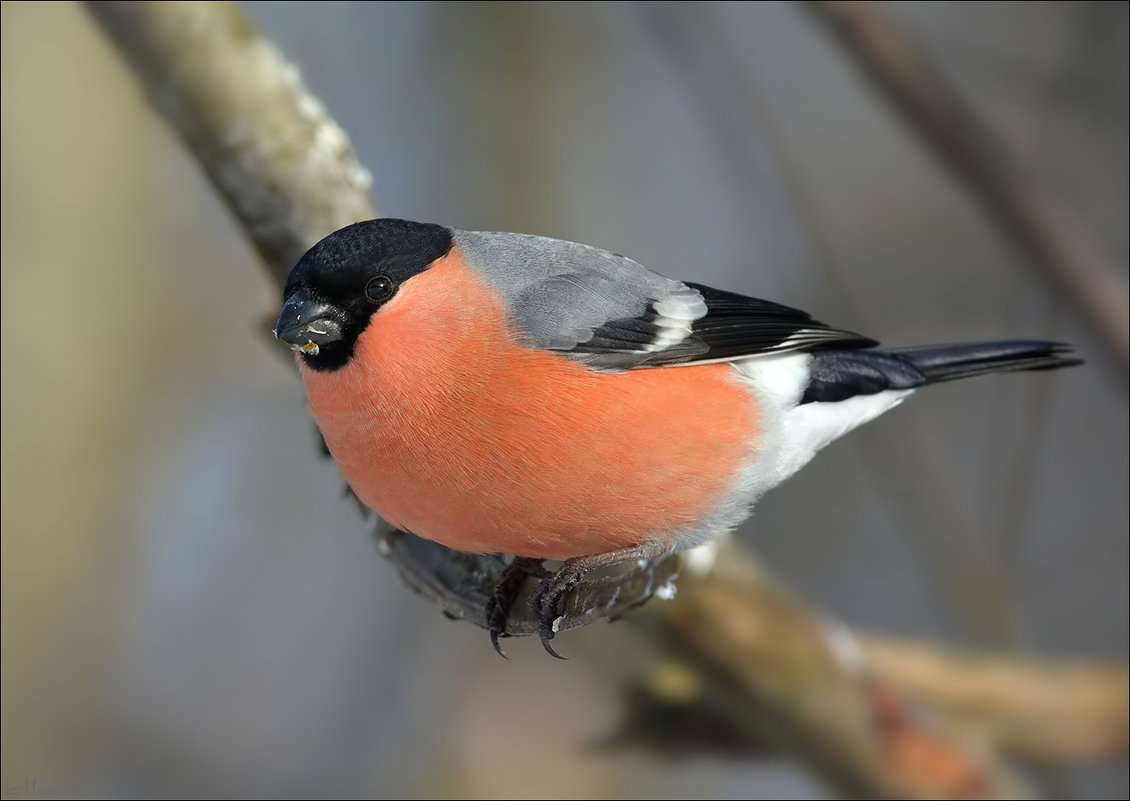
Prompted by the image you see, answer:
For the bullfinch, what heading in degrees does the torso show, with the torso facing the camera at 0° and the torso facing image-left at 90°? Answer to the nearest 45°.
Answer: approximately 90°
